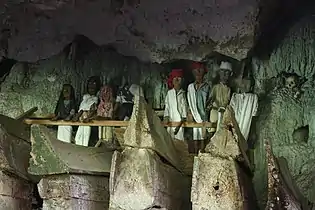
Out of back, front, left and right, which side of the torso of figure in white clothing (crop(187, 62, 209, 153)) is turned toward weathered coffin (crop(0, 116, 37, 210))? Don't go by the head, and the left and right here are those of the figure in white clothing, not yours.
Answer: right

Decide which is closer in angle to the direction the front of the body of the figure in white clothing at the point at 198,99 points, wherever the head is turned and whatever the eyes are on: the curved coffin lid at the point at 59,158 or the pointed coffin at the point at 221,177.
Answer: the pointed coffin

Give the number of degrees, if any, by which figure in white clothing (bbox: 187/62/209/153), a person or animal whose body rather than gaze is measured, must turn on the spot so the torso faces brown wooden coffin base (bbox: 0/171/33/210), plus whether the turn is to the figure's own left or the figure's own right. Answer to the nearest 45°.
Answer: approximately 90° to the figure's own right

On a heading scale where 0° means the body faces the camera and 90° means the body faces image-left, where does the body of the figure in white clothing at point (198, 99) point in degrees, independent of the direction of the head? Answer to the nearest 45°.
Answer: approximately 0°

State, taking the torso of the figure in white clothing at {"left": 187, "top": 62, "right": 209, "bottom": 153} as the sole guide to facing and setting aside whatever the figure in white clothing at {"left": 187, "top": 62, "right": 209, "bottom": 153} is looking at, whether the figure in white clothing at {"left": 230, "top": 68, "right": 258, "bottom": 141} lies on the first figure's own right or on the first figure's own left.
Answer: on the first figure's own left

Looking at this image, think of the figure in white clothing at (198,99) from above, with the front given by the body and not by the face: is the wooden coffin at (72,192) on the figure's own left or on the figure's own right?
on the figure's own right

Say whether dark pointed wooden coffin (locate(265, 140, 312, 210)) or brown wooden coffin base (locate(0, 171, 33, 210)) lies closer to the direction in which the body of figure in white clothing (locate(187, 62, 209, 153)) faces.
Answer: the dark pointed wooden coffin

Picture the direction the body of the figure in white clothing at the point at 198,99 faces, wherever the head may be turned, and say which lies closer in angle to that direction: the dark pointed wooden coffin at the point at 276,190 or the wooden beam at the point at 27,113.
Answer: the dark pointed wooden coffin
